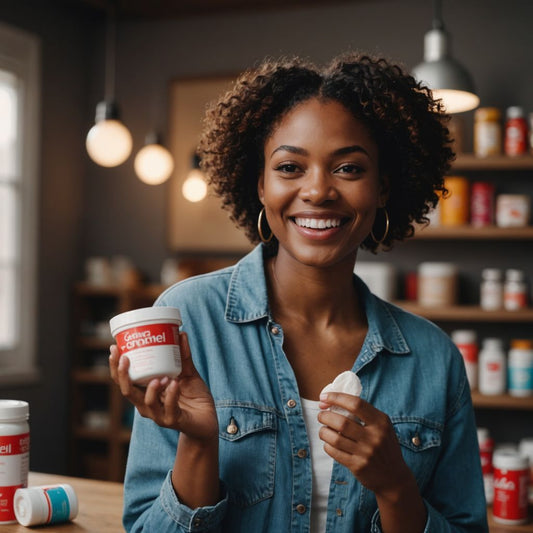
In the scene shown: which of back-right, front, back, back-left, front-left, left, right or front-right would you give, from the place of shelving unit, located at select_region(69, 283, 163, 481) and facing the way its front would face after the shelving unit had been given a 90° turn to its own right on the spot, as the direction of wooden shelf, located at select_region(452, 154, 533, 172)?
back-left

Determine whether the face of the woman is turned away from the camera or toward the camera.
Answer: toward the camera

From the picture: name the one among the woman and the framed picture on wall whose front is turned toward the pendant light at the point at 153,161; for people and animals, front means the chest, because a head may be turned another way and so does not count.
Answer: the framed picture on wall

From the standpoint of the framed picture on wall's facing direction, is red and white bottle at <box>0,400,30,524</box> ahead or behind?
ahead

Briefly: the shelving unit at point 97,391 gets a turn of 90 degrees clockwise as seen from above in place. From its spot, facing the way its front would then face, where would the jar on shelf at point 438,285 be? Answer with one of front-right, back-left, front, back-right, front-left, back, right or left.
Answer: back-left

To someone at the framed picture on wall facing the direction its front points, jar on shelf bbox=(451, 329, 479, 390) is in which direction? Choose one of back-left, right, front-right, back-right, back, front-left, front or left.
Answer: front-left

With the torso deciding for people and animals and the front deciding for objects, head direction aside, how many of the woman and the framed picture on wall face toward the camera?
2

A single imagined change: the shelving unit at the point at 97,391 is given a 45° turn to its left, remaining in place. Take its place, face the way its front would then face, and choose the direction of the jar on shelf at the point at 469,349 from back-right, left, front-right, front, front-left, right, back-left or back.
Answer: front

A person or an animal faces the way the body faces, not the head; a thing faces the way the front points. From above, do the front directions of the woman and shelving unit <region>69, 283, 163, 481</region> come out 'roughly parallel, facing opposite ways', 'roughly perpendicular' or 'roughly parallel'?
roughly parallel

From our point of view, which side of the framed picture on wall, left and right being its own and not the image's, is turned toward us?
front

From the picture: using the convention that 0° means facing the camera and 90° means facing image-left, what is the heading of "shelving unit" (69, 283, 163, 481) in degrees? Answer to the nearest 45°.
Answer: approximately 0°

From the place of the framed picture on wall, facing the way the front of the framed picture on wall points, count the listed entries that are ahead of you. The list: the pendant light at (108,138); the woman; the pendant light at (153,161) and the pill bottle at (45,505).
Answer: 4
